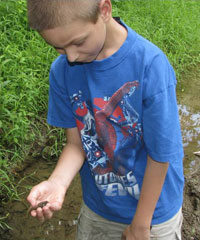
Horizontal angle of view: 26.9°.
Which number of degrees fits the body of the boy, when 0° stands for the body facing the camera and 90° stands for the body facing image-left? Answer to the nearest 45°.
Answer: approximately 45°

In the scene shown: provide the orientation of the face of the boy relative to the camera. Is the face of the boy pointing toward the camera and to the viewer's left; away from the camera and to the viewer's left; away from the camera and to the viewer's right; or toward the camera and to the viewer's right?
toward the camera and to the viewer's left
